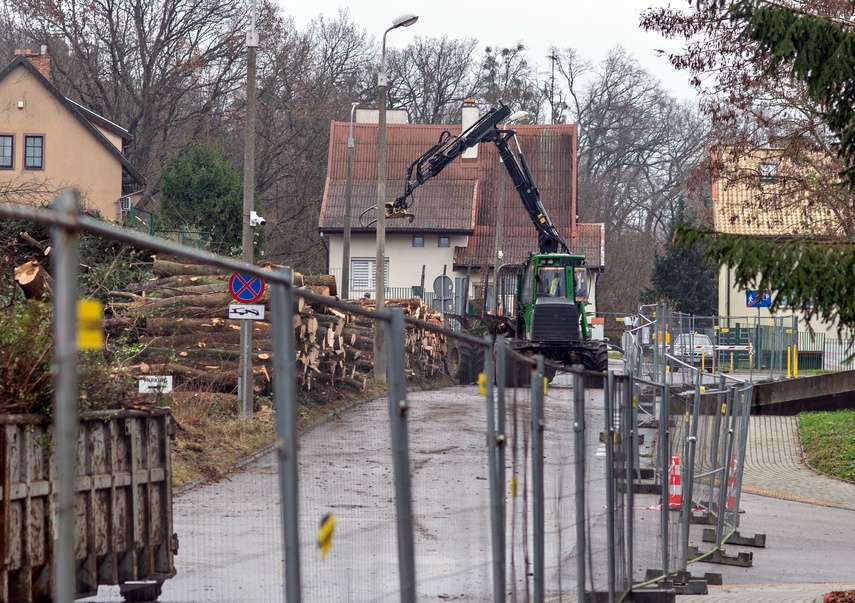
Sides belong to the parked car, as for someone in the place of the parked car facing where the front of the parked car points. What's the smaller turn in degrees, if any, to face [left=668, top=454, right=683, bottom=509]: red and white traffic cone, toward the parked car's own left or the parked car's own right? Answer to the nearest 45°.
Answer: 0° — it already faces it

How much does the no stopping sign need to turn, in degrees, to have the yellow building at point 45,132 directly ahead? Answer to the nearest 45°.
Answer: approximately 180°

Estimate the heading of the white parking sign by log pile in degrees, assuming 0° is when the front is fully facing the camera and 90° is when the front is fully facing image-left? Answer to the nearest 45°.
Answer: approximately 0°

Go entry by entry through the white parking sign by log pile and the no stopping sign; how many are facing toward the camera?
2

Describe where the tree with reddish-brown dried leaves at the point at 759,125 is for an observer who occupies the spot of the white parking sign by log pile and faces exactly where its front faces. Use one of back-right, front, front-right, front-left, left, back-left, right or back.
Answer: back-left

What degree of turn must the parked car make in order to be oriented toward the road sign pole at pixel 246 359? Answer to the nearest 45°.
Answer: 0° — it already faces it
